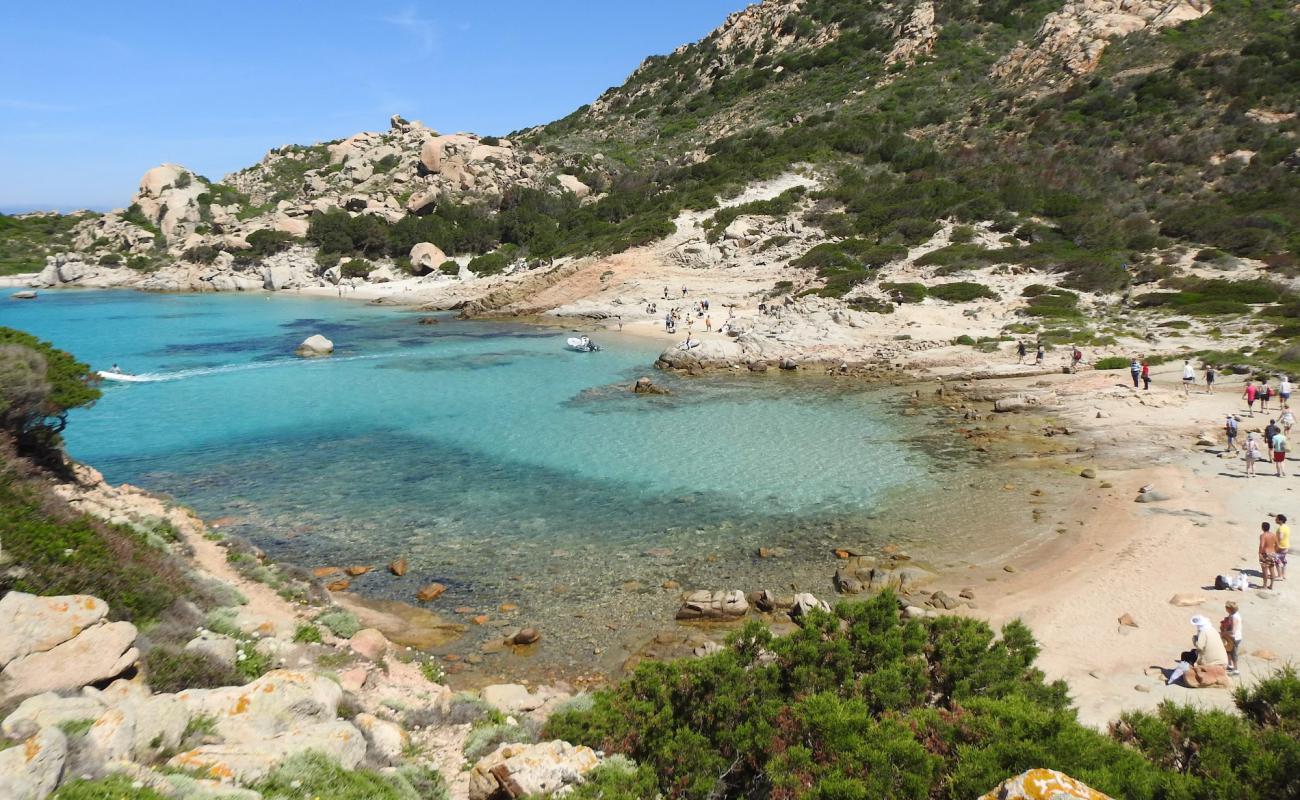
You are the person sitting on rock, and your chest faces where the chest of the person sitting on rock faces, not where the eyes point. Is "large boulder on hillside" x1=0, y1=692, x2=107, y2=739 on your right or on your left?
on your left

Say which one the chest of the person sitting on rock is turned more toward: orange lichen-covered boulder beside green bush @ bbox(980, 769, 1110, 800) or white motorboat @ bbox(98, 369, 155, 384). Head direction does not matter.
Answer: the white motorboat

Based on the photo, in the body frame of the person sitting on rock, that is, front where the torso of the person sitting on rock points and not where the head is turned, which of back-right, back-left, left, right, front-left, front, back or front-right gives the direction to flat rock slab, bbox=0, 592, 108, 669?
front-left

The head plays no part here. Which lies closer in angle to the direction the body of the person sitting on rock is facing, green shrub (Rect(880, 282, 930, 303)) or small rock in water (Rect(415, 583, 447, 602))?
the small rock in water

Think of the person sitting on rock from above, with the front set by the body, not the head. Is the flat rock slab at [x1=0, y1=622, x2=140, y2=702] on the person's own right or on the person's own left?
on the person's own left

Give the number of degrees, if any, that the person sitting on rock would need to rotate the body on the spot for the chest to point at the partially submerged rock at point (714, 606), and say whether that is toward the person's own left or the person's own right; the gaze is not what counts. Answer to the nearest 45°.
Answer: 0° — they already face it

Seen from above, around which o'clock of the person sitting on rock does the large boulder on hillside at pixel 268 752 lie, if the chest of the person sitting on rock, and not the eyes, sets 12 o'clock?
The large boulder on hillside is roughly at 10 o'clock from the person sitting on rock.

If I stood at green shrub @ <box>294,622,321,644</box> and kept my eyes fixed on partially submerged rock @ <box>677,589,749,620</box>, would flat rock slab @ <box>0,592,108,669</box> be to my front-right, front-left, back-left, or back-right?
back-right

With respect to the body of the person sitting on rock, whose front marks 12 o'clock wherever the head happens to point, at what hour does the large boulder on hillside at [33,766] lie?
The large boulder on hillside is roughly at 10 o'clock from the person sitting on rock.

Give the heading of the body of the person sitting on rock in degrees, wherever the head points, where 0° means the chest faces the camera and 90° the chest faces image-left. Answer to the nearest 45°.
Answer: approximately 90°

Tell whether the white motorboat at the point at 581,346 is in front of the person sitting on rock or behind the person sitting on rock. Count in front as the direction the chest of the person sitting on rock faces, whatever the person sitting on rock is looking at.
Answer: in front

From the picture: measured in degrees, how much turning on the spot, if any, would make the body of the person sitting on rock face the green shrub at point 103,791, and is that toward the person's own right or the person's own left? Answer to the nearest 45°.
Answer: approximately 45° to the person's own left
